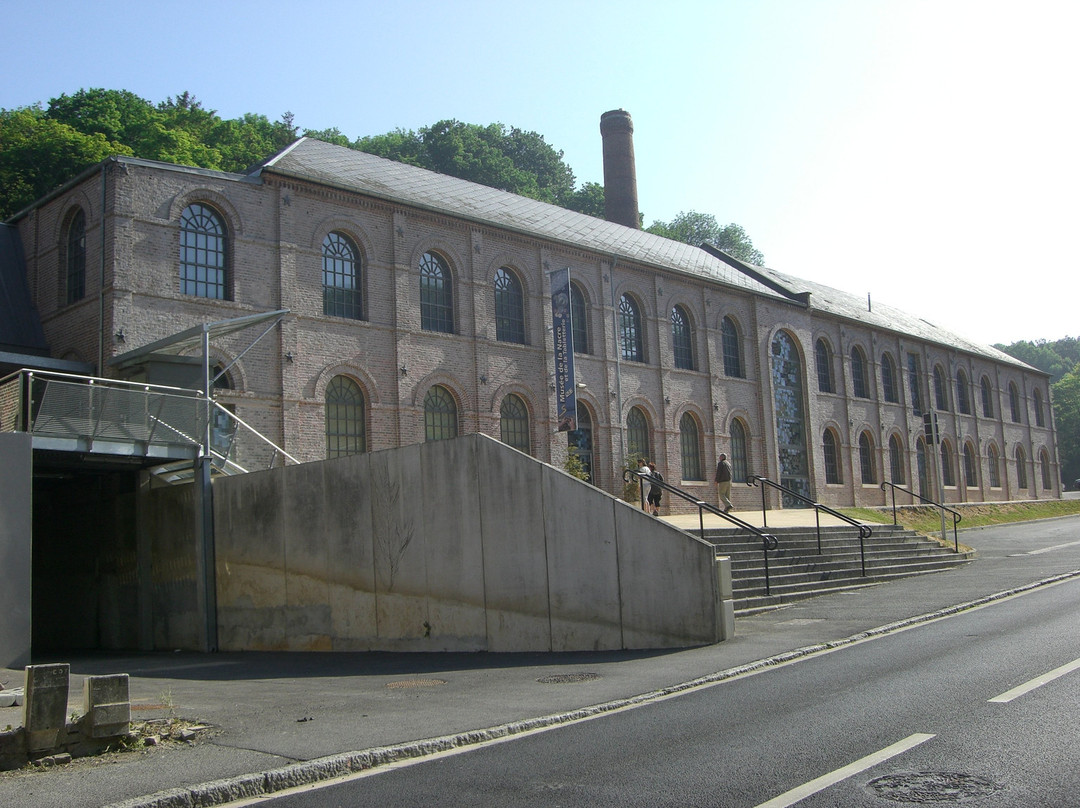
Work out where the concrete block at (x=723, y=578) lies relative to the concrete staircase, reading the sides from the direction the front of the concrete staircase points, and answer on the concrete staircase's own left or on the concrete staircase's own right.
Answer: on the concrete staircase's own right

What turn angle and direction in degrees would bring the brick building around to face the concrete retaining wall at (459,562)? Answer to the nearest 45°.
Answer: approximately 45° to its right

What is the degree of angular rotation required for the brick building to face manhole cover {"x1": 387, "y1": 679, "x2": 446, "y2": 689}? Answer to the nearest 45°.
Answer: approximately 45° to its right

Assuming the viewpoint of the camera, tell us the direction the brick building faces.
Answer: facing the viewer and to the right of the viewer

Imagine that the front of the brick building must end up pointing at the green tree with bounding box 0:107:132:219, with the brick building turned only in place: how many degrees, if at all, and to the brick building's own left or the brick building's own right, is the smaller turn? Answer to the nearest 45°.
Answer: approximately 180°

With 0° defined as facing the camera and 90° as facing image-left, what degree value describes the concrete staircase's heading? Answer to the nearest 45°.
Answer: approximately 315°

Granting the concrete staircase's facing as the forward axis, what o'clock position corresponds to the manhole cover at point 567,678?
The manhole cover is roughly at 2 o'clock from the concrete staircase.

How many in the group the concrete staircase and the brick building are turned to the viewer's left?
0
